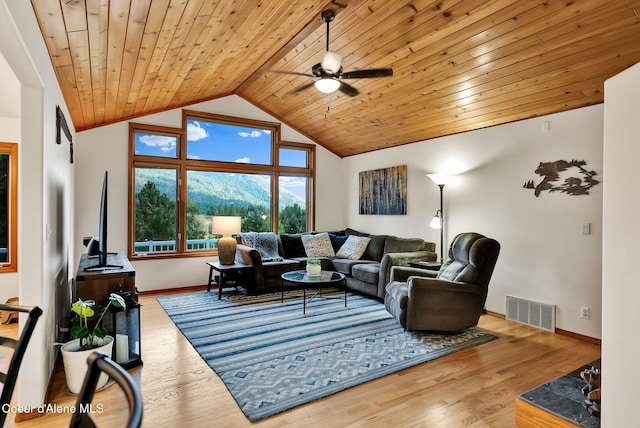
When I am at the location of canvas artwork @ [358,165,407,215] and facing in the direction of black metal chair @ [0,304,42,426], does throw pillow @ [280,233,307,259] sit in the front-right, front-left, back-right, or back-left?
front-right

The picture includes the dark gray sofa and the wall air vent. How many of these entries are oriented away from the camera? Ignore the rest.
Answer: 0

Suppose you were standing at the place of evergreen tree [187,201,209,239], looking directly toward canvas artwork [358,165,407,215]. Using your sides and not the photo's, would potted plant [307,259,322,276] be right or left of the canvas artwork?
right

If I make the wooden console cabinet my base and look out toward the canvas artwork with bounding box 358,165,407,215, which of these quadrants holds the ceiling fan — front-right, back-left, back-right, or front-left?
front-right

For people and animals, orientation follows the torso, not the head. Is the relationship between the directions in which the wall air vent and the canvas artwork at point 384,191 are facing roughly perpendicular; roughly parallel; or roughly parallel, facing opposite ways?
roughly parallel

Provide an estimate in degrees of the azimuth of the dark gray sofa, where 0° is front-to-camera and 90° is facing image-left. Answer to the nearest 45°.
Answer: approximately 45°

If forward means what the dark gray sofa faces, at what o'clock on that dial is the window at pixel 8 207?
The window is roughly at 1 o'clock from the dark gray sofa.

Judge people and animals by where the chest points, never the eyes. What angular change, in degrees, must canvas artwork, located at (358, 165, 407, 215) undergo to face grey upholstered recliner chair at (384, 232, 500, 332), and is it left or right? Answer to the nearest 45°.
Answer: approximately 45° to its left

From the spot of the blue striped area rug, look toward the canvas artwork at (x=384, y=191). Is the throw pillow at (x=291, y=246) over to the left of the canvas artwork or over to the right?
left

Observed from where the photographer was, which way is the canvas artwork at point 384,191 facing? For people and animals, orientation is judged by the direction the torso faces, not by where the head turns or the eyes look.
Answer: facing the viewer and to the left of the viewer

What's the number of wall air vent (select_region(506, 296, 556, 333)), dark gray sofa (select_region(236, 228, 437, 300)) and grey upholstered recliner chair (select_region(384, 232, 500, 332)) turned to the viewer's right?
0

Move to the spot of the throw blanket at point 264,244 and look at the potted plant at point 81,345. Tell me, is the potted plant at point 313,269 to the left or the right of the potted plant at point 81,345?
left

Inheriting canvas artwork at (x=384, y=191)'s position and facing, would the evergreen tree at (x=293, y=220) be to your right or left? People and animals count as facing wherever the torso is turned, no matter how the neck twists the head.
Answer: on your right

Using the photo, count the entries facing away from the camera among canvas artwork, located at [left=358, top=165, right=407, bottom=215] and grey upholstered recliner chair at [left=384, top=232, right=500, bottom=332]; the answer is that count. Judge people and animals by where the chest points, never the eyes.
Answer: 0

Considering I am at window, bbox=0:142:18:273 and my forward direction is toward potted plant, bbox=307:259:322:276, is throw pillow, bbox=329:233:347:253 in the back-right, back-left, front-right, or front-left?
front-left

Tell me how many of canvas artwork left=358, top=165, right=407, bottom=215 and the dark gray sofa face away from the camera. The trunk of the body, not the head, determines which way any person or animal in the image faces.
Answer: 0

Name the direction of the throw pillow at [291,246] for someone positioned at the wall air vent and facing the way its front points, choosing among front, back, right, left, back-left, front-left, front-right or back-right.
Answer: front-right

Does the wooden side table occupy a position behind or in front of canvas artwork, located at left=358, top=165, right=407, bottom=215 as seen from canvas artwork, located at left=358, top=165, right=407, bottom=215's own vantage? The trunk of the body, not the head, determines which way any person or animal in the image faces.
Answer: in front

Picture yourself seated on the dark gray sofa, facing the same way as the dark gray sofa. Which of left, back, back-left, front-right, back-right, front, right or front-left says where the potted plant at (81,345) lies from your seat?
front
